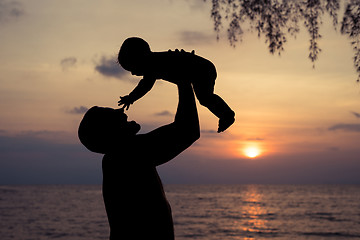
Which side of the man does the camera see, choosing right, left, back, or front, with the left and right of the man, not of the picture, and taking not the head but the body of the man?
right

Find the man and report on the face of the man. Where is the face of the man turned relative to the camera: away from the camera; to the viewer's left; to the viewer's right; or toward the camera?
to the viewer's right
